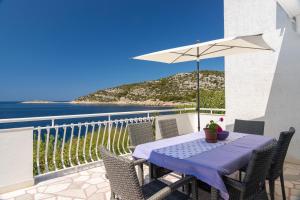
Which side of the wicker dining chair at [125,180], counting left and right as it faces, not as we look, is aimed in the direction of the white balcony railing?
left

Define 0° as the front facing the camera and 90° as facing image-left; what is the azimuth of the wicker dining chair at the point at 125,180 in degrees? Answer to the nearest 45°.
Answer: approximately 225°

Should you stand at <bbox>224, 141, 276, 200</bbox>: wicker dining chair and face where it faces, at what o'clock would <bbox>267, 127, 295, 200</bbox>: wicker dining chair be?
<bbox>267, 127, 295, 200</bbox>: wicker dining chair is roughly at 2 o'clock from <bbox>224, 141, 276, 200</bbox>: wicker dining chair.

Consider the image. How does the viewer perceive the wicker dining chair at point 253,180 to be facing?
facing away from the viewer and to the left of the viewer

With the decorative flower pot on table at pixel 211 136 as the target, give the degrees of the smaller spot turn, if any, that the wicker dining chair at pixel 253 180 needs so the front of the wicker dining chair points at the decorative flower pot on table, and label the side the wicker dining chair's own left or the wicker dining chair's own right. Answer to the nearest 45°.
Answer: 0° — it already faces it
